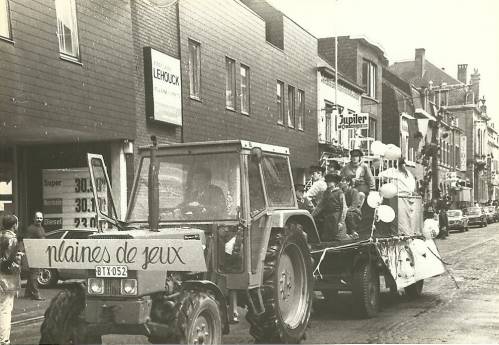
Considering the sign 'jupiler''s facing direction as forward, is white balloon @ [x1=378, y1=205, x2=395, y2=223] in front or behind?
in front

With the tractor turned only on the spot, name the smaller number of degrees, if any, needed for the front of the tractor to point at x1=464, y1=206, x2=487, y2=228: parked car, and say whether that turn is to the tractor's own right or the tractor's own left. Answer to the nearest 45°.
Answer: approximately 180°

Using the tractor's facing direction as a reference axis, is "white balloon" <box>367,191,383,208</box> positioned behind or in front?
behind

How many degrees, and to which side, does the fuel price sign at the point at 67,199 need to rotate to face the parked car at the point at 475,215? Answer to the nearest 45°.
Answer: approximately 135° to its left

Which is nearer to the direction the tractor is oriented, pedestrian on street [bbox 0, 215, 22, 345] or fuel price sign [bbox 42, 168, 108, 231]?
the pedestrian on street

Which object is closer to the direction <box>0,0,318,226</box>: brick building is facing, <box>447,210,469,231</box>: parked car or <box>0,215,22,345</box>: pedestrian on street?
the pedestrian on street

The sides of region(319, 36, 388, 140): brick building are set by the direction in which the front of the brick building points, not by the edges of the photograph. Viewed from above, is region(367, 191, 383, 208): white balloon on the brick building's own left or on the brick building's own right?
on the brick building's own right

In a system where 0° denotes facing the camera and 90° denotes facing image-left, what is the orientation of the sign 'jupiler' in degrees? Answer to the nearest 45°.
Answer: approximately 0°

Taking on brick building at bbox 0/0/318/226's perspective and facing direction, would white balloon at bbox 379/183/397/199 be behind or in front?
in front

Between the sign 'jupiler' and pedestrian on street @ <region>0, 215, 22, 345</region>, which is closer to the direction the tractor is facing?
the pedestrian on street

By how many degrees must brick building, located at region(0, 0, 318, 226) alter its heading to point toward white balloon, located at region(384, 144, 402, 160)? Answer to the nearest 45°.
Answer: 0° — it already faces it

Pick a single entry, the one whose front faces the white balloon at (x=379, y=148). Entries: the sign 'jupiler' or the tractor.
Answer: the sign 'jupiler'

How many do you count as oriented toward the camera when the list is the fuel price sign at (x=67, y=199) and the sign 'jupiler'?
2
